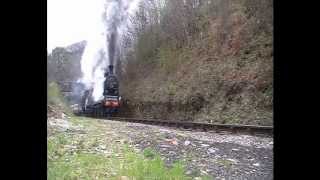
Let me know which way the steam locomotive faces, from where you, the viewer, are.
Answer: facing the viewer and to the right of the viewer
